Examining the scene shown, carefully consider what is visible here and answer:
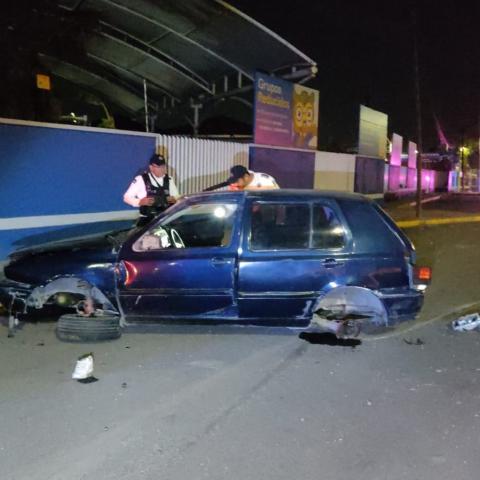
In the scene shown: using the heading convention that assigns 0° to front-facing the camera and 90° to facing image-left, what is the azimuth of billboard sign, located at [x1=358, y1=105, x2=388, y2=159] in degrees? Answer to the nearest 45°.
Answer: approximately 315°

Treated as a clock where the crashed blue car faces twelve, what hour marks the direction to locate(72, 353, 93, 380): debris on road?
The debris on road is roughly at 11 o'clock from the crashed blue car.

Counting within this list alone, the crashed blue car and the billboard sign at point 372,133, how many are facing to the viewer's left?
1

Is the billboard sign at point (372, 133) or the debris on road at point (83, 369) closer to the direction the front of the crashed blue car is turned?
the debris on road

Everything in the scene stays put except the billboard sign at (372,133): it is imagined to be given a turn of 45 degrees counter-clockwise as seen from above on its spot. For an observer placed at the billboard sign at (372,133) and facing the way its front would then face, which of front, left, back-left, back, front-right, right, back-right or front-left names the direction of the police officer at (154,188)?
right

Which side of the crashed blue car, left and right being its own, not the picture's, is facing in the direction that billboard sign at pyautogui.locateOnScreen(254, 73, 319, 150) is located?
right

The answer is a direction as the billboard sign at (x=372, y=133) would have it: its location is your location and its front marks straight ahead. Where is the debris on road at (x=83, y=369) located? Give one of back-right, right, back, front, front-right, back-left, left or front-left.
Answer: front-right

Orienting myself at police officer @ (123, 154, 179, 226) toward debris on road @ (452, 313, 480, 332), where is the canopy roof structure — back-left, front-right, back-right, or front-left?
back-left

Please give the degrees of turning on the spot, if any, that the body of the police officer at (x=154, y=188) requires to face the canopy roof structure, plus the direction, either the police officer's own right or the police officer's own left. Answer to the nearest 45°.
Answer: approximately 135° to the police officer's own left

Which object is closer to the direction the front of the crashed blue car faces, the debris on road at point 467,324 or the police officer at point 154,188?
the police officer

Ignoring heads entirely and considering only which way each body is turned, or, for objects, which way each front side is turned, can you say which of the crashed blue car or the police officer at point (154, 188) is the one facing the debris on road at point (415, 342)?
the police officer

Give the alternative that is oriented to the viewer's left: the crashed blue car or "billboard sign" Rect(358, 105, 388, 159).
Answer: the crashed blue car

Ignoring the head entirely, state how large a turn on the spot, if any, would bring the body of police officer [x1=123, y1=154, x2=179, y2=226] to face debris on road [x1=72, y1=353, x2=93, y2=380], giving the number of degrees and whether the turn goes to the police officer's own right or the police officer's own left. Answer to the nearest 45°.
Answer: approximately 45° to the police officer's own right

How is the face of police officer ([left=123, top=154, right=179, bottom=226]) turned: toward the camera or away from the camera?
toward the camera

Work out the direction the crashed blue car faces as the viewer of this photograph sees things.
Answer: facing to the left of the viewer

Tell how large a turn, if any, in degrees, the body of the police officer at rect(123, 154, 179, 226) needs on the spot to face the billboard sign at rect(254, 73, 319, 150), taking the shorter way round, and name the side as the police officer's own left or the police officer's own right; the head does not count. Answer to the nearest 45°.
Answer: approximately 90° to the police officer's own left
